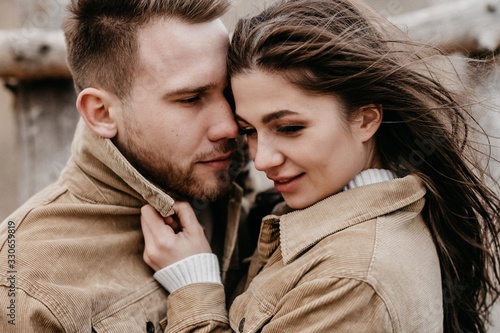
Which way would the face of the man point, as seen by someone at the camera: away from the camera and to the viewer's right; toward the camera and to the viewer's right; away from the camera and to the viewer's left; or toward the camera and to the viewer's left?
toward the camera and to the viewer's right

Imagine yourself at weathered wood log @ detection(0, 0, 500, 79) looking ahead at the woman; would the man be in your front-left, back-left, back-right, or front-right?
front-right

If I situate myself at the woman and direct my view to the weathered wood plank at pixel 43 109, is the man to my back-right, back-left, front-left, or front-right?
front-left

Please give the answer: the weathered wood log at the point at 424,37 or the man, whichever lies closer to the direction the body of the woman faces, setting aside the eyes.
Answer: the man

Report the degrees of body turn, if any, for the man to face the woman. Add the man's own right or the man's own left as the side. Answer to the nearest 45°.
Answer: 0° — they already face them

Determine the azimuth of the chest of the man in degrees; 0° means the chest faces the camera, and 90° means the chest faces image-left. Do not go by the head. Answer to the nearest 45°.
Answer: approximately 315°

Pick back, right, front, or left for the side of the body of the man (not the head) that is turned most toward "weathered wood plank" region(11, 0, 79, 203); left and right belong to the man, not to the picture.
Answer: back

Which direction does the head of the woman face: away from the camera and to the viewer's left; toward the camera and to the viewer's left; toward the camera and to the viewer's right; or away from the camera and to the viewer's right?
toward the camera and to the viewer's left

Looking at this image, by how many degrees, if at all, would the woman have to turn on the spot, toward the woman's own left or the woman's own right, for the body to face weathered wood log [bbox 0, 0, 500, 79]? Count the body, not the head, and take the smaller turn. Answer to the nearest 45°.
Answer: approximately 135° to the woman's own right
